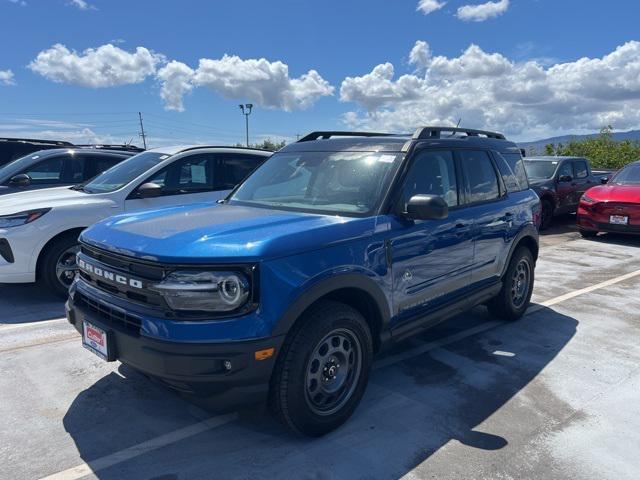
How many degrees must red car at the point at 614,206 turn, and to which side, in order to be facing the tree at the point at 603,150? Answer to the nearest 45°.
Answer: approximately 135° to its right

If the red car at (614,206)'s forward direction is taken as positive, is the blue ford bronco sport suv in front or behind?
in front

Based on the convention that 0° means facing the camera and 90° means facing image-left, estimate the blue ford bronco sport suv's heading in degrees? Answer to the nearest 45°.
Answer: approximately 45°

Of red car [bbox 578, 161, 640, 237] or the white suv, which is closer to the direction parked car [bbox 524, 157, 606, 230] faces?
the white suv
